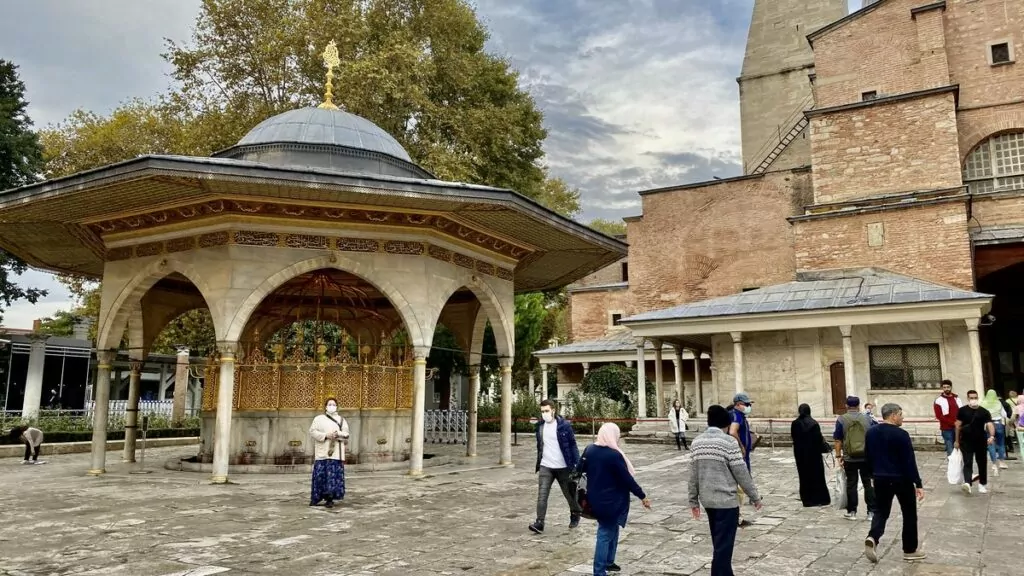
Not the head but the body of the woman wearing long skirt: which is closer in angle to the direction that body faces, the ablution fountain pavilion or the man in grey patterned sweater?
the man in grey patterned sweater

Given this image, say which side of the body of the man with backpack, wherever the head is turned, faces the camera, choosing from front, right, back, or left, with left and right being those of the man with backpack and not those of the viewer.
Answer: back

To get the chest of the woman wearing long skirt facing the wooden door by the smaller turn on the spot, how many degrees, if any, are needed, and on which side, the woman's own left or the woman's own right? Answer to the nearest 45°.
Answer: approximately 135° to the woman's own left

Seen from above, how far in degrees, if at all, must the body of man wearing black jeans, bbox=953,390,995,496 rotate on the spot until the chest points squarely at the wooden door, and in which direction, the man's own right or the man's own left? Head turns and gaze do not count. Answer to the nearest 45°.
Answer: approximately 180°

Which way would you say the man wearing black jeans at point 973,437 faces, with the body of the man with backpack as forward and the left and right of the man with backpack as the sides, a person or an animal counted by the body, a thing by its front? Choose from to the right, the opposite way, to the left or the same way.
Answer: the opposite way

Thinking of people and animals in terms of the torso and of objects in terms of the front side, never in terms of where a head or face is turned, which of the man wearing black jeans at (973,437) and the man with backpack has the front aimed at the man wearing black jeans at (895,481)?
the man wearing black jeans at (973,437)

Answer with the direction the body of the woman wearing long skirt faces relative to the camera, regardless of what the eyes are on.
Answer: toward the camera

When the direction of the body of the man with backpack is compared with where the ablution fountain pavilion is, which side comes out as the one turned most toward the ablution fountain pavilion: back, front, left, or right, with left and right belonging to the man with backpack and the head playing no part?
left

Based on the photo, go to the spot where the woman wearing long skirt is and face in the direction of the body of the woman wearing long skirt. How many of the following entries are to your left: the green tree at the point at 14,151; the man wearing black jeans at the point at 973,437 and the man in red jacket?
2

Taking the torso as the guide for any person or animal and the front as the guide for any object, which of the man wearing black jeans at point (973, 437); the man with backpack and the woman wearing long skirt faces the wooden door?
the man with backpack

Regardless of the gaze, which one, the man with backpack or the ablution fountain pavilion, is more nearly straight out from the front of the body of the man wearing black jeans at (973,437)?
the man with backpack

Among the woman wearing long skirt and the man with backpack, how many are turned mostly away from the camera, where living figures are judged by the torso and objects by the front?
1

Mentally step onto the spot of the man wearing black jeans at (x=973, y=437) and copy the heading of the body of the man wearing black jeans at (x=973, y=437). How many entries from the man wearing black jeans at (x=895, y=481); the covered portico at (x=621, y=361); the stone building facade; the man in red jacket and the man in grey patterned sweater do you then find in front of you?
2

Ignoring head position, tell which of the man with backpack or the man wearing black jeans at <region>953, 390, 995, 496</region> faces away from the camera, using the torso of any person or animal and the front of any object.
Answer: the man with backpack

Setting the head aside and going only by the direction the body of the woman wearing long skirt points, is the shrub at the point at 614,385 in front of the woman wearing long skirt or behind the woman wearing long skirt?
behind
